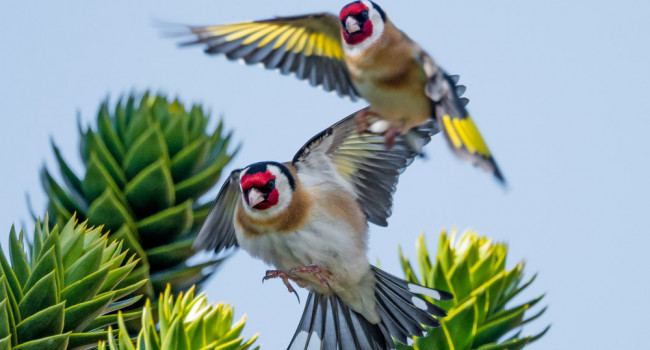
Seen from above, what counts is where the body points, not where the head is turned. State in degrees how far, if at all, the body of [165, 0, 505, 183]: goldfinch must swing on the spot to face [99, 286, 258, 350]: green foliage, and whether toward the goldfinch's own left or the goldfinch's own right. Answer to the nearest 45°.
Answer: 0° — it already faces it

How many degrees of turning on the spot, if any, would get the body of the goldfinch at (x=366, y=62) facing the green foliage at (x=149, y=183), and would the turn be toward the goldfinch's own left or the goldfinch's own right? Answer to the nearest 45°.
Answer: approximately 45° to the goldfinch's own right

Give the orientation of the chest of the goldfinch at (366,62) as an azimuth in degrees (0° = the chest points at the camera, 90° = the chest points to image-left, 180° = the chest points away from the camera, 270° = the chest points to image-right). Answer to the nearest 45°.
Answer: approximately 45°

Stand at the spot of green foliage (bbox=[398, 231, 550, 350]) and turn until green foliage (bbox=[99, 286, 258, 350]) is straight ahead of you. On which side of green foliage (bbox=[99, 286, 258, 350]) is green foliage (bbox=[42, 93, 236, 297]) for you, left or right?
right

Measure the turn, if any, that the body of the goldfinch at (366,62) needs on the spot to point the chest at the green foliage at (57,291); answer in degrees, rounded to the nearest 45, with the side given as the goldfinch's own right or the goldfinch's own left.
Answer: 0° — it already faces it
